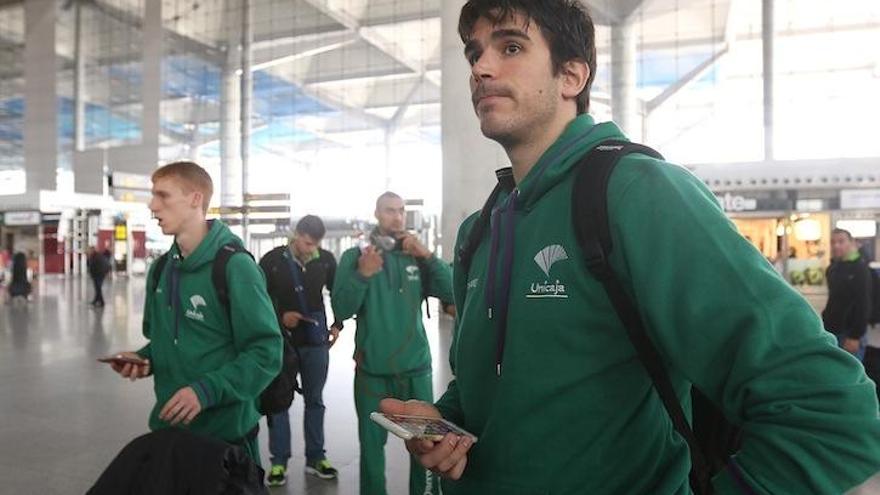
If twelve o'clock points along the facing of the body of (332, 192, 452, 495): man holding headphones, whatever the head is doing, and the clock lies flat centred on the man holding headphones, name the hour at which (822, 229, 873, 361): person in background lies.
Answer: The person in background is roughly at 8 o'clock from the man holding headphones.

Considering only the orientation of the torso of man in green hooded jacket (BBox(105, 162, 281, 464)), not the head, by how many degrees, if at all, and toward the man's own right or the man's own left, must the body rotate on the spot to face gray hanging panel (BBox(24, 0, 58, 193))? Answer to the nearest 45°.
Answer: approximately 135° to the man's own right

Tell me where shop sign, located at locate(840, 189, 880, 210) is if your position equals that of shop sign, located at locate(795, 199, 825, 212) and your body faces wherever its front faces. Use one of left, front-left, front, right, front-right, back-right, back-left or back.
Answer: left

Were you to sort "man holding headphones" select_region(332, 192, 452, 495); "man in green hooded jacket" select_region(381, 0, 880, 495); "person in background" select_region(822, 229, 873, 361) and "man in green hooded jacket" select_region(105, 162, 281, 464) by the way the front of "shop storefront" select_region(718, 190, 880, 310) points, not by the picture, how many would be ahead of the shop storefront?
4

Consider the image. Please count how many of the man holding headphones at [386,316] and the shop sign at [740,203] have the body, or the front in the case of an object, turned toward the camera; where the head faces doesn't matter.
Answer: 2

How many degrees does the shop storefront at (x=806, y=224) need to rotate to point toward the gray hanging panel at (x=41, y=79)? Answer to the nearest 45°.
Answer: approximately 90° to its right

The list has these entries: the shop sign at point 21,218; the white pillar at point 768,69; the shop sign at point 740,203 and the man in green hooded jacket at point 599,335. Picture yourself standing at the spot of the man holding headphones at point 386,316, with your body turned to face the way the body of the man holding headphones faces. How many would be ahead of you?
1

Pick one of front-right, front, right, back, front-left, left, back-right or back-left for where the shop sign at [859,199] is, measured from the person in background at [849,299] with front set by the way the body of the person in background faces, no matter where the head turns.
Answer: back-right
